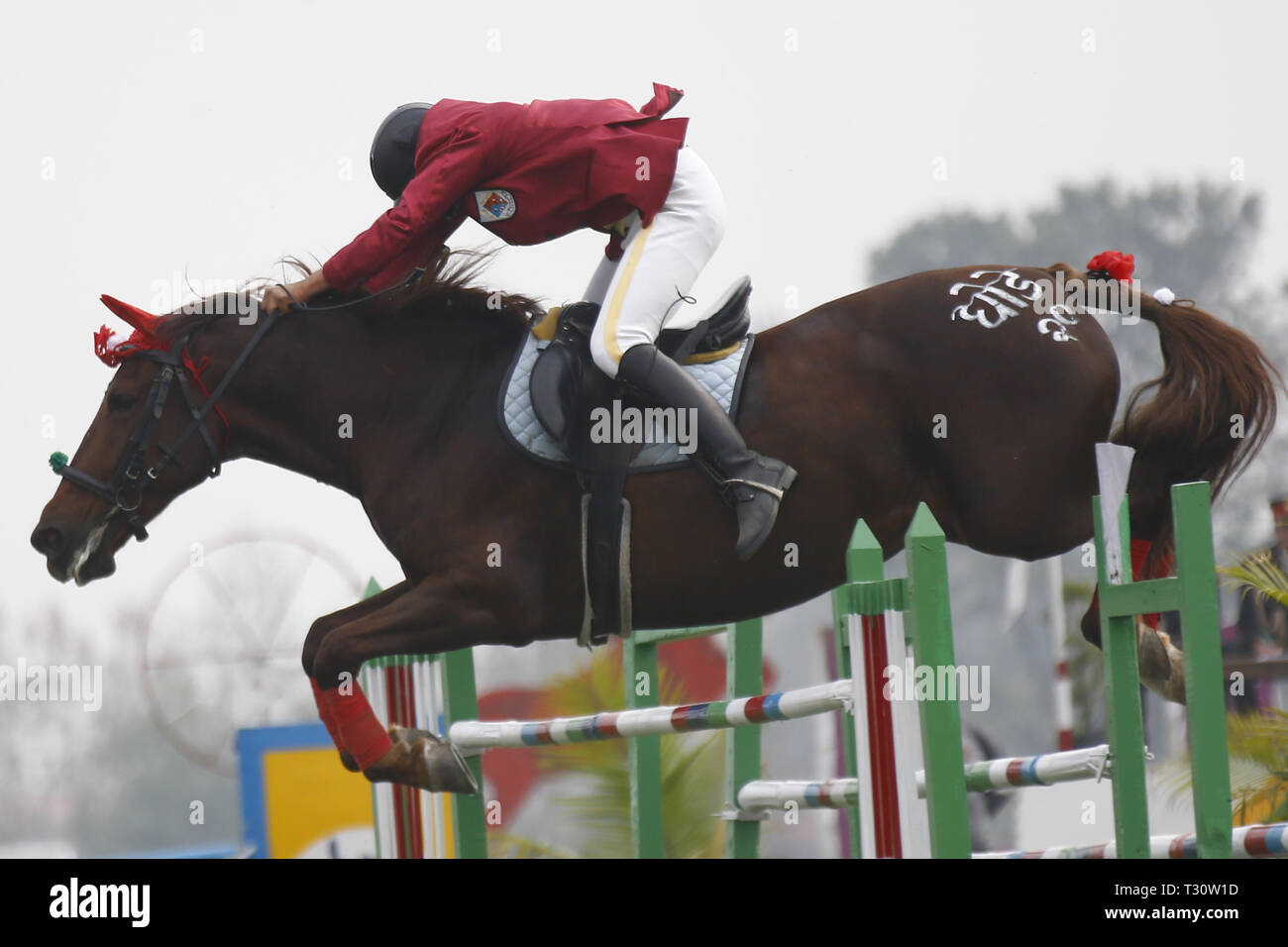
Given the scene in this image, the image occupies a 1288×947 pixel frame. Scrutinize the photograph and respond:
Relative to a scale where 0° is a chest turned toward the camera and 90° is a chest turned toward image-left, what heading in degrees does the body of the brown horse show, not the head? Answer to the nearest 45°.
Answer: approximately 90°

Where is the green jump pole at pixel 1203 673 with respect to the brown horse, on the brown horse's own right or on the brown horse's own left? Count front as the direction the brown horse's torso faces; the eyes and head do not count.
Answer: on the brown horse's own left

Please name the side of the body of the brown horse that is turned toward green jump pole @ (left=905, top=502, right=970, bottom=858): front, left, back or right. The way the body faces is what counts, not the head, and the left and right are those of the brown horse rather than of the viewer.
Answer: left
